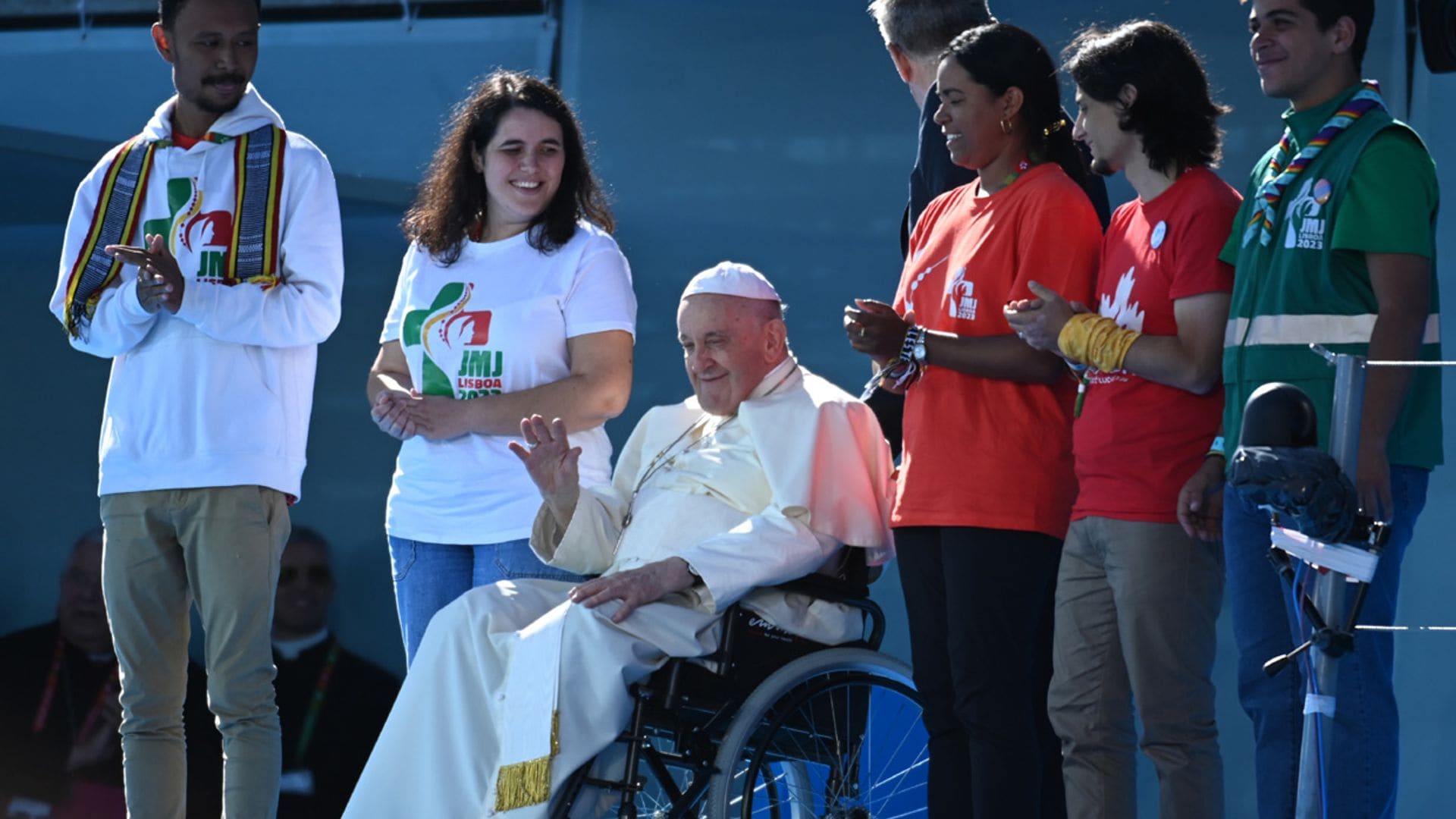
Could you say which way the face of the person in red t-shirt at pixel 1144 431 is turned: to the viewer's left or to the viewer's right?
to the viewer's left

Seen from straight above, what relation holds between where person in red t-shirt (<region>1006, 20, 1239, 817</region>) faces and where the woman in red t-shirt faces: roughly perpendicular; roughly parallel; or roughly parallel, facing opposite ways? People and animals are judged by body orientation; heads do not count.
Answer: roughly parallel

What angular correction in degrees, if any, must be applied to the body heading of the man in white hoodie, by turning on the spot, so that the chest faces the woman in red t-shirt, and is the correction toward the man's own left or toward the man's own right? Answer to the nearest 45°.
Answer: approximately 45° to the man's own left

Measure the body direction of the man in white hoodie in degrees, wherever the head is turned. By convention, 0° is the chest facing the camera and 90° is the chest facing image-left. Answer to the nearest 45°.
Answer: approximately 0°

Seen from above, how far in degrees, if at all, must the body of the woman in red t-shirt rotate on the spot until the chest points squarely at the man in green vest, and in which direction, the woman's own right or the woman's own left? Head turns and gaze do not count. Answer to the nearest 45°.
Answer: approximately 90° to the woman's own left

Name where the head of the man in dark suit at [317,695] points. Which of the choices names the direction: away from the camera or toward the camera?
toward the camera

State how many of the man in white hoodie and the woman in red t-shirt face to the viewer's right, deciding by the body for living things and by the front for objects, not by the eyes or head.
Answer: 0

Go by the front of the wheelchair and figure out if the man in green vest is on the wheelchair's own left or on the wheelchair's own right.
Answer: on the wheelchair's own left

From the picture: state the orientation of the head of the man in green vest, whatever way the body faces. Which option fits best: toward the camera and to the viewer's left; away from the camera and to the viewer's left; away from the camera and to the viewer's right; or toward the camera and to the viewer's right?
toward the camera and to the viewer's left

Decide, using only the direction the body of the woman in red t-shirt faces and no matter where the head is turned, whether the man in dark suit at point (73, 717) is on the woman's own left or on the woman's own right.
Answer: on the woman's own right

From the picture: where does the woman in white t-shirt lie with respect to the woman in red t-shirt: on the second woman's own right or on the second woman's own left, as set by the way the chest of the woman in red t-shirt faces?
on the second woman's own right

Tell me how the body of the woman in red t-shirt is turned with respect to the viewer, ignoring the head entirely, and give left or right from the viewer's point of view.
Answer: facing the viewer and to the left of the viewer

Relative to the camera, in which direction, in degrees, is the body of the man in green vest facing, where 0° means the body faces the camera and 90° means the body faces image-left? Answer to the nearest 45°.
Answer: approximately 45°

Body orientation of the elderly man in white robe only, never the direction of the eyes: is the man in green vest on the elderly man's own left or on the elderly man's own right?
on the elderly man's own left

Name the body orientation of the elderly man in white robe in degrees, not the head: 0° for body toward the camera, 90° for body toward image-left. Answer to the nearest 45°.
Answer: approximately 45°

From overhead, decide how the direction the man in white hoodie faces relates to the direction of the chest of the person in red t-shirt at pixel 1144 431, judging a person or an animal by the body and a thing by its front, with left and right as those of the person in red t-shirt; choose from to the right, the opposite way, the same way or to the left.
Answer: to the left

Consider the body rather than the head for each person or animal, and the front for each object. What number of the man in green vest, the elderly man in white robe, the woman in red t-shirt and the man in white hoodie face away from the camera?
0

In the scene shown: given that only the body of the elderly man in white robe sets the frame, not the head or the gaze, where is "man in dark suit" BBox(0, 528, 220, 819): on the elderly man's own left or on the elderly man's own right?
on the elderly man's own right

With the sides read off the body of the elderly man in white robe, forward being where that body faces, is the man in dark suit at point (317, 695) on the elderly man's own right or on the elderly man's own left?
on the elderly man's own right
